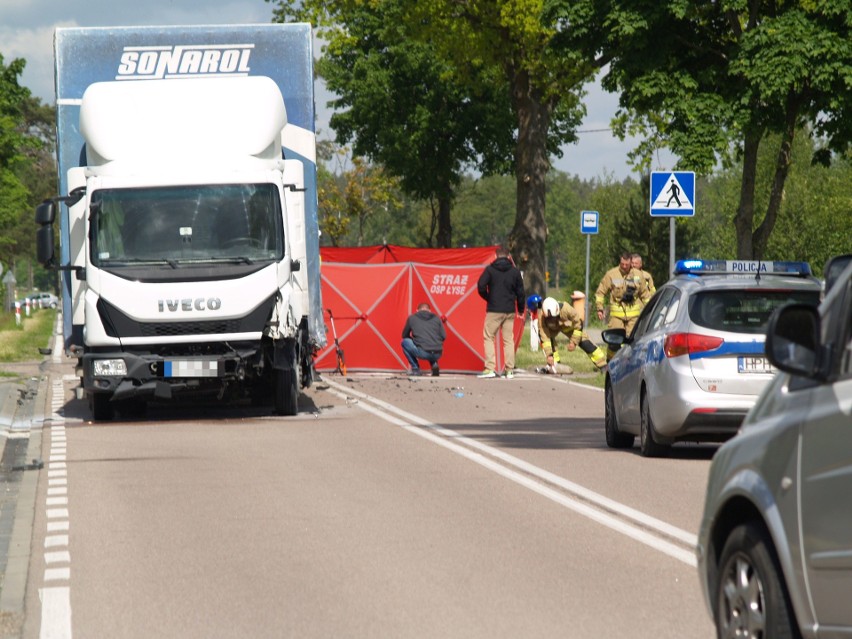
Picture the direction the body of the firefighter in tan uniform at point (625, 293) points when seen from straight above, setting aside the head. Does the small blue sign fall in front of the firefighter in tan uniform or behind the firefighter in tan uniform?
behind

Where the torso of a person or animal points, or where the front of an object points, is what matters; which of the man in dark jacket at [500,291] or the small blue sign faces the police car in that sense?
the small blue sign

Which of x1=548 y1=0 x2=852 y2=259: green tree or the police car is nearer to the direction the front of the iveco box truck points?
the police car

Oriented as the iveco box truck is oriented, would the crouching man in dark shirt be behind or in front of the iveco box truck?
behind

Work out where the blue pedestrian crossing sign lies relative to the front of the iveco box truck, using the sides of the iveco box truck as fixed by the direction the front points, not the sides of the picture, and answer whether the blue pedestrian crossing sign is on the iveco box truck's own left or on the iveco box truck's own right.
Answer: on the iveco box truck's own left

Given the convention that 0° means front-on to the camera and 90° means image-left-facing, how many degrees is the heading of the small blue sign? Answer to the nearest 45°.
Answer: approximately 0°

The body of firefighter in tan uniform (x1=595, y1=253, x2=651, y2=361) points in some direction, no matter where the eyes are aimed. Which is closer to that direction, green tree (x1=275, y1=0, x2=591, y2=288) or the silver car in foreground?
the silver car in foreground

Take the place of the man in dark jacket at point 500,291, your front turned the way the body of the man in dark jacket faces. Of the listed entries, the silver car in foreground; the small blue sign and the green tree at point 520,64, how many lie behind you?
1
